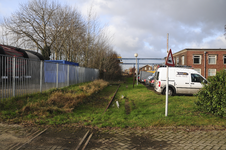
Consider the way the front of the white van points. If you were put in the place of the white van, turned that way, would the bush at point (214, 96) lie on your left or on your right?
on your right

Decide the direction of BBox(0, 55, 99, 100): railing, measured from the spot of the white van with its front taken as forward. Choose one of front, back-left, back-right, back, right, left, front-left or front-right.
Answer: back-right

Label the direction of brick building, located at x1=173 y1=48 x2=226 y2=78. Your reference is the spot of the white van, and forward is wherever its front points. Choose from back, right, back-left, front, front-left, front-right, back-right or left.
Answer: left

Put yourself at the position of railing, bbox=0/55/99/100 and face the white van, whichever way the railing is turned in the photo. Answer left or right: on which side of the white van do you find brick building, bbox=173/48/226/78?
left

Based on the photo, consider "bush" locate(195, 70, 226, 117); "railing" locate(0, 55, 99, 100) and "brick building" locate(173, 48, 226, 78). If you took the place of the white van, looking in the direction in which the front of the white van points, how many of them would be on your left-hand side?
1

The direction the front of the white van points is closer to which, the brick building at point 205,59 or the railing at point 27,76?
the brick building

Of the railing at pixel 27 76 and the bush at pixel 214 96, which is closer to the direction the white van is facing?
the bush

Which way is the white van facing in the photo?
to the viewer's right

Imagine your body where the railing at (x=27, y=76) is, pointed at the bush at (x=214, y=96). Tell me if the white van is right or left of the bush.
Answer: left
